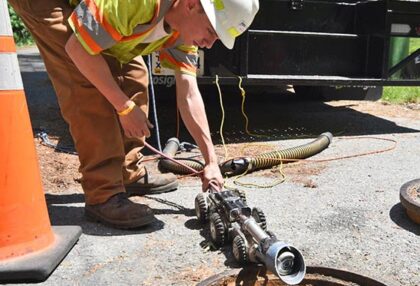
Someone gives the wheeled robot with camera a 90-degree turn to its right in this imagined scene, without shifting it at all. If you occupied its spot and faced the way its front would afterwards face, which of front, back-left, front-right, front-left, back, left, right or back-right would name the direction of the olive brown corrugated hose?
back-right

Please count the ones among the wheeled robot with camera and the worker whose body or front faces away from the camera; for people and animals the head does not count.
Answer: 0

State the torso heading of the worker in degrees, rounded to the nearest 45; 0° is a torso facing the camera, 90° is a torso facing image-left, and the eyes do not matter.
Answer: approximately 270°

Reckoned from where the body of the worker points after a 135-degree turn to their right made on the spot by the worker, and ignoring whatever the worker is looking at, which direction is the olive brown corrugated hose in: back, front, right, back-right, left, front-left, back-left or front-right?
back

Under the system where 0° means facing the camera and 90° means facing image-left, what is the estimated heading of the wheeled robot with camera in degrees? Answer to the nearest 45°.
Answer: approximately 315°

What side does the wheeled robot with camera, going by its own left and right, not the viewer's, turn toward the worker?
back

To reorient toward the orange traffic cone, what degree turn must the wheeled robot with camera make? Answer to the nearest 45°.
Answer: approximately 135° to its right

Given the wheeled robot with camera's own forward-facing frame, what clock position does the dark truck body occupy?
The dark truck body is roughly at 8 o'clock from the wheeled robot with camera.

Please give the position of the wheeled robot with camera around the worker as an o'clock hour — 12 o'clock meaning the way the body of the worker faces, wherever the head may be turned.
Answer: The wheeled robot with camera is roughly at 2 o'clock from the worker.
